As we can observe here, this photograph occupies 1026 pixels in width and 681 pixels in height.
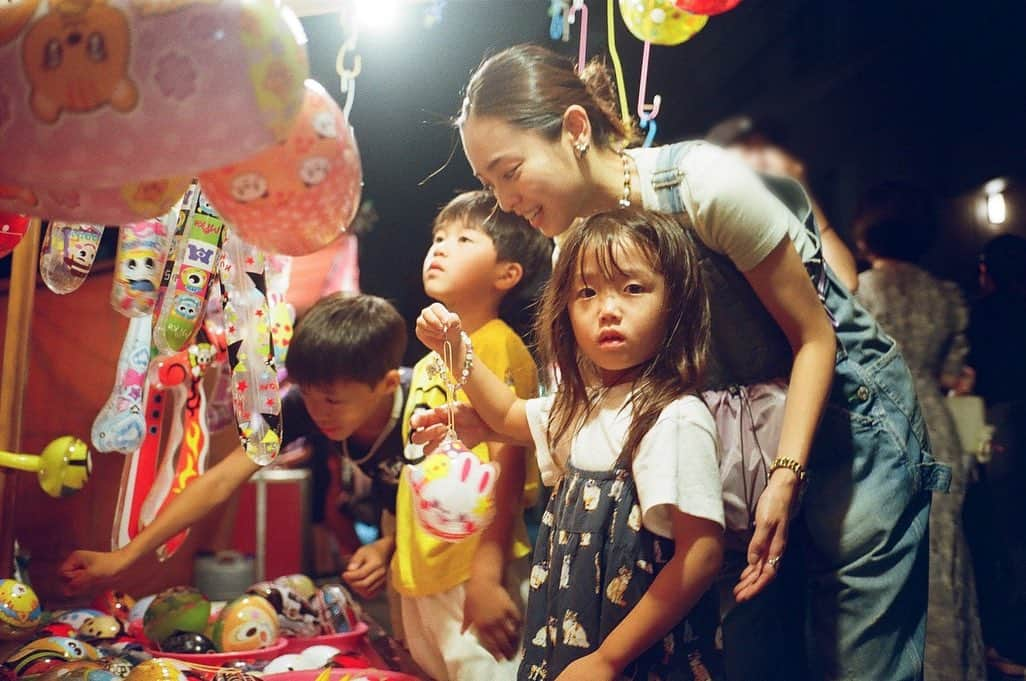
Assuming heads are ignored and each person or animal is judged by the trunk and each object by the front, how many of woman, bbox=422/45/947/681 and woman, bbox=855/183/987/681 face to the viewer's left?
1

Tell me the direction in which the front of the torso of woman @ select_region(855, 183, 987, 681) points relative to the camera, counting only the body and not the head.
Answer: away from the camera

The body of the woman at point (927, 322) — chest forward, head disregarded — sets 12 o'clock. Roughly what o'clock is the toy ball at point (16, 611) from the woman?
The toy ball is roughly at 8 o'clock from the woman.

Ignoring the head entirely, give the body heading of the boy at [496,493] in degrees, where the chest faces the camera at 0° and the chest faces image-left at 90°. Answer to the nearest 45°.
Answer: approximately 45°

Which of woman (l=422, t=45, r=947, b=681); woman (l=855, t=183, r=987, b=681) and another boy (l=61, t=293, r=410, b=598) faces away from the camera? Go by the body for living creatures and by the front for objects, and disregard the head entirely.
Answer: woman (l=855, t=183, r=987, b=681)

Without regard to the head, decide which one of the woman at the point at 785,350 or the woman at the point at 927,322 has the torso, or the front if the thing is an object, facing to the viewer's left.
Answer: the woman at the point at 785,350

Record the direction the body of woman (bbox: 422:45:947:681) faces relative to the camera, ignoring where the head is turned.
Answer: to the viewer's left

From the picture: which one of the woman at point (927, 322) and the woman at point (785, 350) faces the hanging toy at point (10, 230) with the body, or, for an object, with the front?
the woman at point (785, 350)

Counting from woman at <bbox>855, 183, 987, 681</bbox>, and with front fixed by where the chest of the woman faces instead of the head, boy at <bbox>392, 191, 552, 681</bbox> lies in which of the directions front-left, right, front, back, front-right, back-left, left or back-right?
back-left

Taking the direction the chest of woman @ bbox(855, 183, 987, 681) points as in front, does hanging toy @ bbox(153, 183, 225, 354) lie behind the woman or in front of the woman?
behind

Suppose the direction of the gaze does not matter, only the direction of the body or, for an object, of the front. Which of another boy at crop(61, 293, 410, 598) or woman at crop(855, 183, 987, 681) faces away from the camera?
the woman

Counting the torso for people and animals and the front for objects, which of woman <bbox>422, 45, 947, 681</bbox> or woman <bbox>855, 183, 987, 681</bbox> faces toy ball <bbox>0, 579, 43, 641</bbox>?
woman <bbox>422, 45, 947, 681</bbox>
